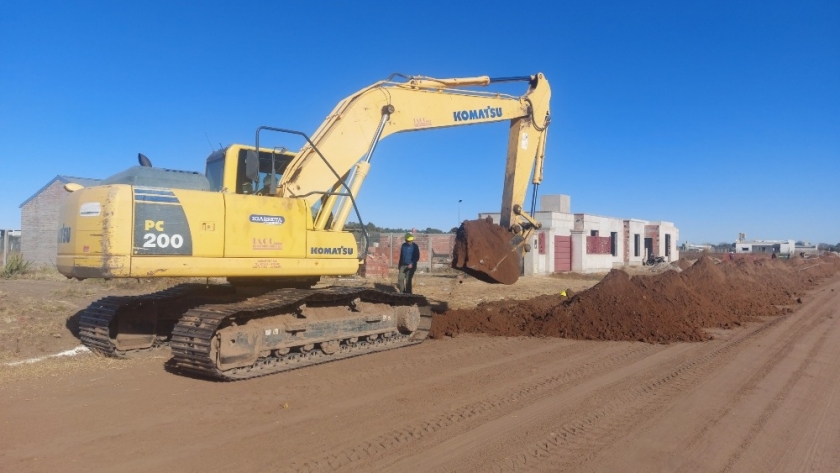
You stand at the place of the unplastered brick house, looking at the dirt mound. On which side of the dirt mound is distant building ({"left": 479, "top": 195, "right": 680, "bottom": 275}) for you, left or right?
left

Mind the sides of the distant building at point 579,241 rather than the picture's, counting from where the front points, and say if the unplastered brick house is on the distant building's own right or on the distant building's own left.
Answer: on the distant building's own right

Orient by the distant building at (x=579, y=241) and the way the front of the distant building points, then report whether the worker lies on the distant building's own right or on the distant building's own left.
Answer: on the distant building's own right

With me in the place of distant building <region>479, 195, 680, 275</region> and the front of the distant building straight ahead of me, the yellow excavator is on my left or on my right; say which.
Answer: on my right

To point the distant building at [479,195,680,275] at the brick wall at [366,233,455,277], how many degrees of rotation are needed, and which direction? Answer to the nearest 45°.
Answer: approximately 90° to its right

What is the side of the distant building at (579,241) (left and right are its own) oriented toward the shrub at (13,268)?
right

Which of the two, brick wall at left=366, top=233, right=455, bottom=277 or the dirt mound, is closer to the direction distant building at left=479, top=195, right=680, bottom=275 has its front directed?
the dirt mound

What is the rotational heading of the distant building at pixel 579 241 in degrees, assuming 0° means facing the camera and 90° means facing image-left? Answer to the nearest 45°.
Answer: approximately 315°
